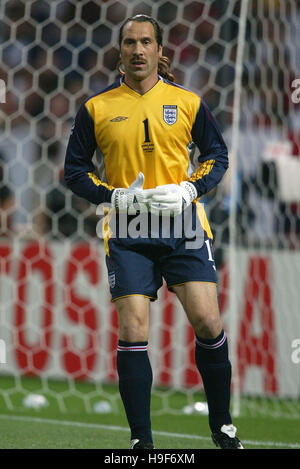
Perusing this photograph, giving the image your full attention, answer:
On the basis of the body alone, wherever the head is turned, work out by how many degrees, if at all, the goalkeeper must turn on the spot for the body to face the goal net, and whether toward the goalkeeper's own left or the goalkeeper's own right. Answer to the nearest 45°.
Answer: approximately 180°

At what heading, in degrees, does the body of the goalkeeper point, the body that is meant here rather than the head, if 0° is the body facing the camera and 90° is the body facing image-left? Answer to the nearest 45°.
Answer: approximately 0°
